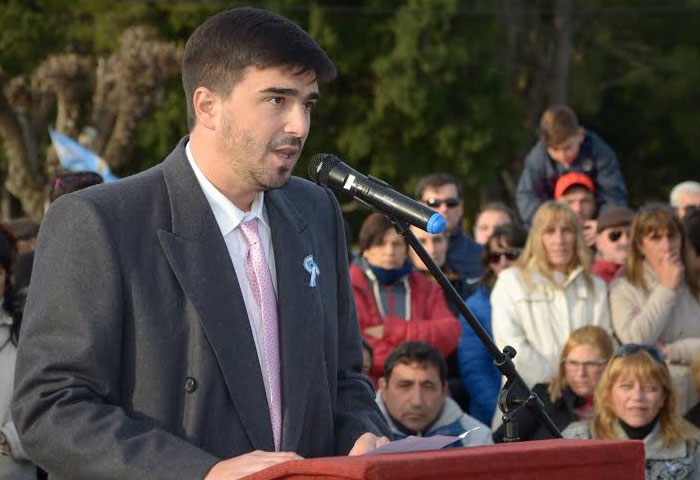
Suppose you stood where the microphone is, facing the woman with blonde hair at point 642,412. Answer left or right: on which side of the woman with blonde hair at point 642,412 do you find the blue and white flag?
left

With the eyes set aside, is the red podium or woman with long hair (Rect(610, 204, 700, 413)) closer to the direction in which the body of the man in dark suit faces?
the red podium

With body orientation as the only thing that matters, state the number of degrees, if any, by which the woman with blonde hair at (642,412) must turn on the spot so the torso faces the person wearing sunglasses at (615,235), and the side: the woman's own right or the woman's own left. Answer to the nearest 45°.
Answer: approximately 180°

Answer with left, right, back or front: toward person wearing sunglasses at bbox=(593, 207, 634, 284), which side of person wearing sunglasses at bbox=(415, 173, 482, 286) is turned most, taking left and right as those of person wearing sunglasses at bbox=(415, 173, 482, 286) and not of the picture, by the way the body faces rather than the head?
left

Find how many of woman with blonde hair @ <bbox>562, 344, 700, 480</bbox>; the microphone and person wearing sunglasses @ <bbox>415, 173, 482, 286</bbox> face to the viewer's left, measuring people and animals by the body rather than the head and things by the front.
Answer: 1

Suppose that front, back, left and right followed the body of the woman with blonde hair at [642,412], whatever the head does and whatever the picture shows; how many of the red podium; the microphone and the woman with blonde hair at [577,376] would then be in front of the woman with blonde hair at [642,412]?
2

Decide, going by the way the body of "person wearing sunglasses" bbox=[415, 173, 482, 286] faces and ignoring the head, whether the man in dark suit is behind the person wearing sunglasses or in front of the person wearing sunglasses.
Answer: in front

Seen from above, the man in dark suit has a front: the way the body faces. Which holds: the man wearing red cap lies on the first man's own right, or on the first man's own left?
on the first man's own left

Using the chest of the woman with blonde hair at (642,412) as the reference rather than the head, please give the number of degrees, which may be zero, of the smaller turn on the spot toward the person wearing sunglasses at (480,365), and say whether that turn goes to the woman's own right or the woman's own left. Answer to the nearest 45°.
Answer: approximately 135° to the woman's own right

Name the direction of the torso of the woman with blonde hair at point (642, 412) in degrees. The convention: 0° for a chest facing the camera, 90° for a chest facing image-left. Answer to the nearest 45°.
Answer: approximately 0°

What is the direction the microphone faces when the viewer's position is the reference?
facing to the left of the viewer
